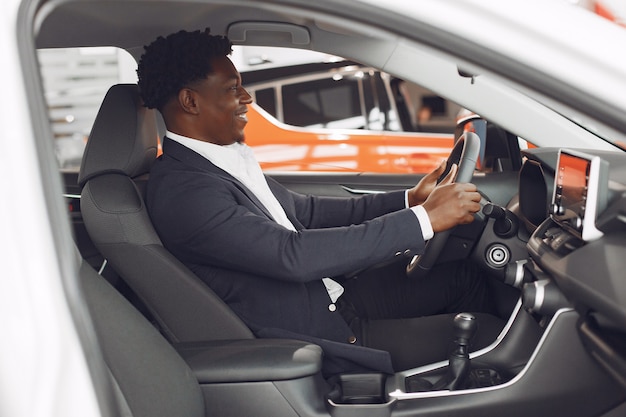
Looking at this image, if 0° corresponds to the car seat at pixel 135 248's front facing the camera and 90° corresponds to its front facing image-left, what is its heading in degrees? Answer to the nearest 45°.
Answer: approximately 270°

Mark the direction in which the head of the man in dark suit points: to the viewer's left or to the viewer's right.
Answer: to the viewer's right

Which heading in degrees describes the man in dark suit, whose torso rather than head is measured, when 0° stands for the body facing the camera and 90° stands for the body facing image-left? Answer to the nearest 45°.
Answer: approximately 270°
